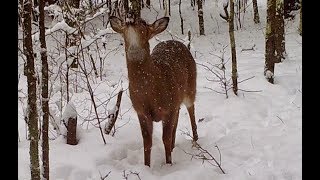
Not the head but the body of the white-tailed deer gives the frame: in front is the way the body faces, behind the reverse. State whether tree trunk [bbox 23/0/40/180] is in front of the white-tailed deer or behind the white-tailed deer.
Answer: in front

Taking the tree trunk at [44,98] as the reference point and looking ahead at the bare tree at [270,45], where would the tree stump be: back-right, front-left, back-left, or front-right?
front-left

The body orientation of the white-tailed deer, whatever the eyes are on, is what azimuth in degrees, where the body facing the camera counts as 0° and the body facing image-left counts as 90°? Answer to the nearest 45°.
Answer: approximately 45°

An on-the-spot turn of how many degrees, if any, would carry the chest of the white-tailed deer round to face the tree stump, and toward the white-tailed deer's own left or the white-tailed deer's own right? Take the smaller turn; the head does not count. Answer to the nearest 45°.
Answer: approximately 45° to the white-tailed deer's own right

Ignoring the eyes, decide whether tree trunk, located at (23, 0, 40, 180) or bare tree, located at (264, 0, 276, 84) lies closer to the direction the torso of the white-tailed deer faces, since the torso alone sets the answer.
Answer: the tree trunk

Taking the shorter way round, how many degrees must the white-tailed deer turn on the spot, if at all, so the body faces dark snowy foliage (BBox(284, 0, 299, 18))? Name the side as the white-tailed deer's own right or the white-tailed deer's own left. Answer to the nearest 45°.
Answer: approximately 135° to the white-tailed deer's own right

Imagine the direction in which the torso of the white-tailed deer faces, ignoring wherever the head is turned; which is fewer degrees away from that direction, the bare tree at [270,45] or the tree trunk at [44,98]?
the tree trunk
